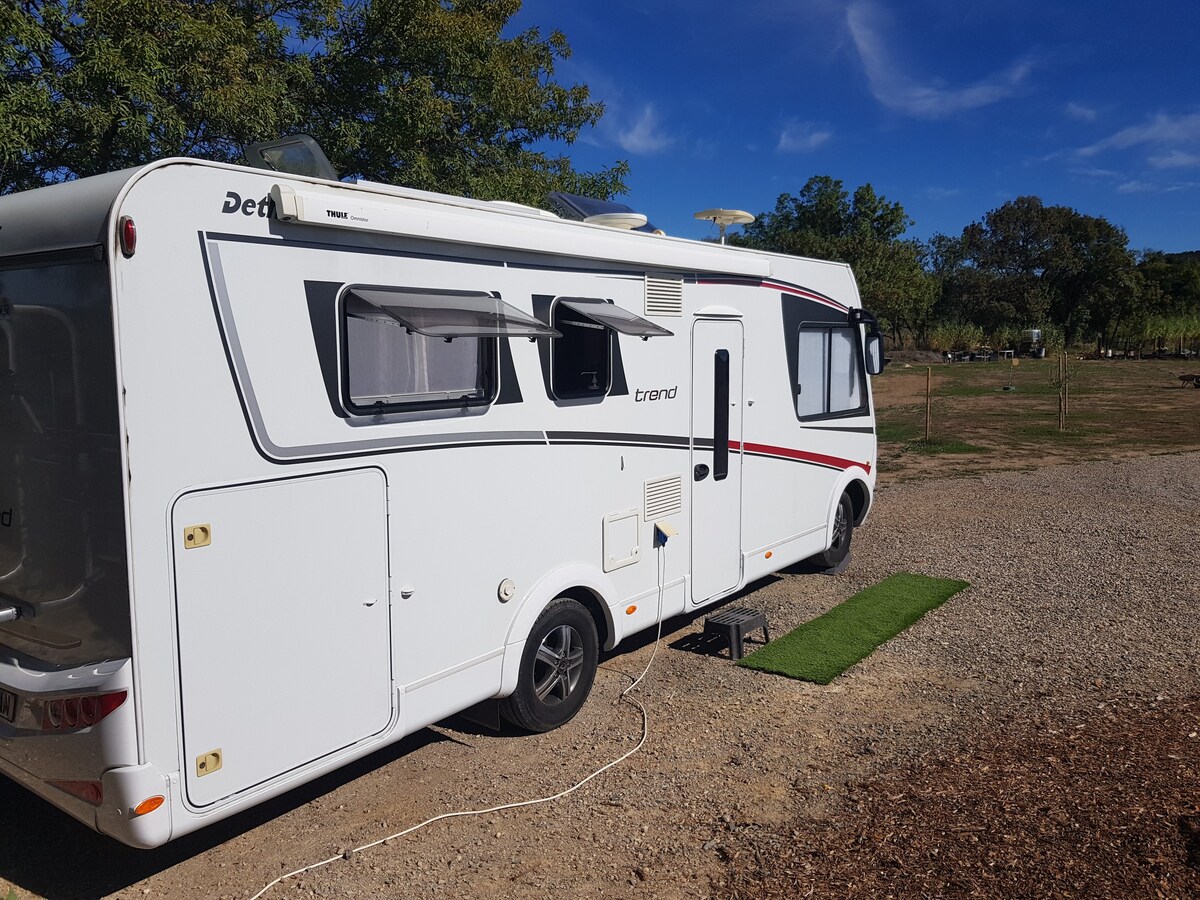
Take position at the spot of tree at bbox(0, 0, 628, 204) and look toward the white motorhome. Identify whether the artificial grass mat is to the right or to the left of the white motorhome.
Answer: left

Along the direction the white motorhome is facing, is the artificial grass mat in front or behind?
in front

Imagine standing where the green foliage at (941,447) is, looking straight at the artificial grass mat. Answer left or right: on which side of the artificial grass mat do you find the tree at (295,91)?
right

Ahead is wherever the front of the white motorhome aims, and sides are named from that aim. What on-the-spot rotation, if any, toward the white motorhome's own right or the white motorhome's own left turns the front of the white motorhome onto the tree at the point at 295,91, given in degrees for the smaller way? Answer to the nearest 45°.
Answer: approximately 45° to the white motorhome's own left

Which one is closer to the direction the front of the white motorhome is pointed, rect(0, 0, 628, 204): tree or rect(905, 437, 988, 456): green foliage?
the green foliage

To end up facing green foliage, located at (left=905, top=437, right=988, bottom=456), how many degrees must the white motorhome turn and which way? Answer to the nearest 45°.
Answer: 0° — it already faces it

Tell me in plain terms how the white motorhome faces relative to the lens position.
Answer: facing away from the viewer and to the right of the viewer
